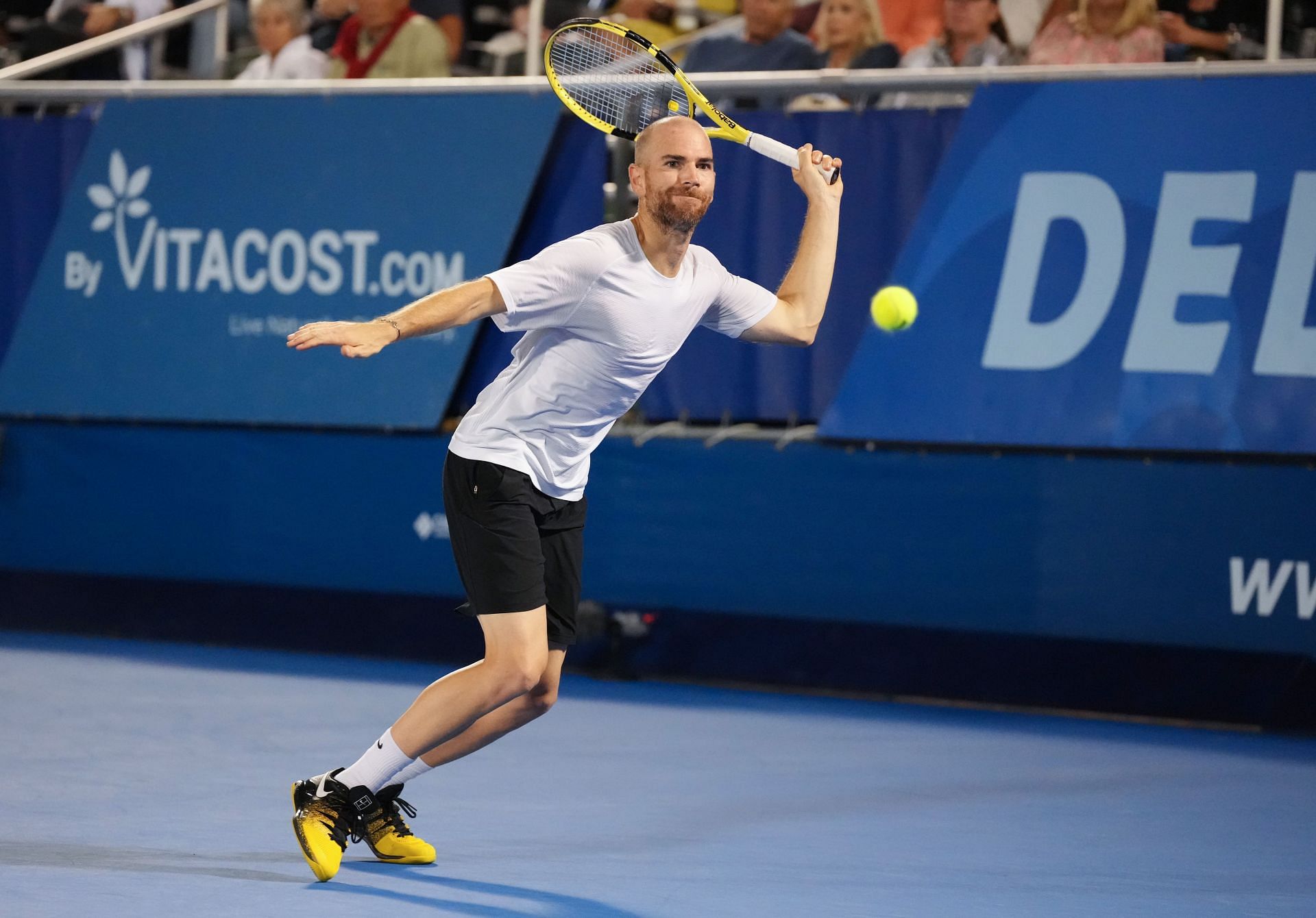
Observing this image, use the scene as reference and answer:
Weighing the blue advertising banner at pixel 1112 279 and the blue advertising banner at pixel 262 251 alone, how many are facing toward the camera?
2

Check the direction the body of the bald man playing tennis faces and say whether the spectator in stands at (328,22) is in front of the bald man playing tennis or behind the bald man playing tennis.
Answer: behind

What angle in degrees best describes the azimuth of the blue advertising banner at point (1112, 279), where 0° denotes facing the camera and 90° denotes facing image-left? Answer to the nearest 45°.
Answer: approximately 0°

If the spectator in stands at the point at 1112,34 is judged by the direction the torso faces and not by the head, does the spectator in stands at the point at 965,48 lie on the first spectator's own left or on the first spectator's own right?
on the first spectator's own right

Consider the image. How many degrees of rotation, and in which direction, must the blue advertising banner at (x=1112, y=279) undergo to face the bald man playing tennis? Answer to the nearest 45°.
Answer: approximately 45° to its right

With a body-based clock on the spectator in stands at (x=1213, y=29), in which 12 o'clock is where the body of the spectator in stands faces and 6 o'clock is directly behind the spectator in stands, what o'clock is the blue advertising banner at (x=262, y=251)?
The blue advertising banner is roughly at 3 o'clock from the spectator in stands.

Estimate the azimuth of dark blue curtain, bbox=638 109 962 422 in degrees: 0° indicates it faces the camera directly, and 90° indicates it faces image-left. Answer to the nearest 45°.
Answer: approximately 0°
